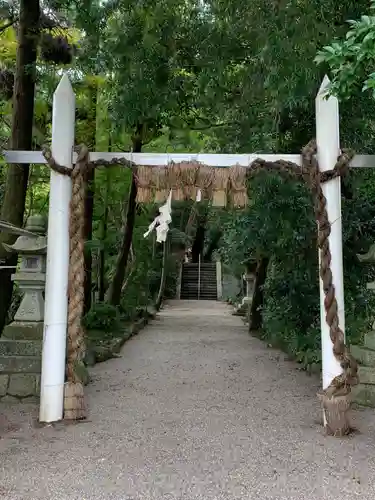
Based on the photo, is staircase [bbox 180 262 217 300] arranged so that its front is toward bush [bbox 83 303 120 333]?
yes

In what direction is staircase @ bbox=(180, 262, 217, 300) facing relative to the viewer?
toward the camera

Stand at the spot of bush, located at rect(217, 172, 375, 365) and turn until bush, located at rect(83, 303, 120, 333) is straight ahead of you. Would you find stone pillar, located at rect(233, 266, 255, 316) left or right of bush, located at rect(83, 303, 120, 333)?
right

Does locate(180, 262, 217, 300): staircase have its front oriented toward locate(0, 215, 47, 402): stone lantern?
yes

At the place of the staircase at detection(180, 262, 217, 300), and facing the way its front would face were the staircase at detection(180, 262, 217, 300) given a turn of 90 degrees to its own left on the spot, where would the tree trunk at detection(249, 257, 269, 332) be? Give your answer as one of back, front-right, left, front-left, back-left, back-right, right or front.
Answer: right

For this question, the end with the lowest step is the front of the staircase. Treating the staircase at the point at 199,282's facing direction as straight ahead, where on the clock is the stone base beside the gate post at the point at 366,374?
the stone base beside the gate post at the point at 366,374 is roughly at 12 o'clock from the staircase at the point at 199,282.

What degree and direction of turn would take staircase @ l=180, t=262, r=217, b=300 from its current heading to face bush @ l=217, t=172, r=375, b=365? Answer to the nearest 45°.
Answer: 0° — it already faces it

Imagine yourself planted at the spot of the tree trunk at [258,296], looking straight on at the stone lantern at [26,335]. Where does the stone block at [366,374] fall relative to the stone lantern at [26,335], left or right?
left

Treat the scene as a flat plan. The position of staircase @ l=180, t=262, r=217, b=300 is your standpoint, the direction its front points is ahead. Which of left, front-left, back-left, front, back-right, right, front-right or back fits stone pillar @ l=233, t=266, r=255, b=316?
front

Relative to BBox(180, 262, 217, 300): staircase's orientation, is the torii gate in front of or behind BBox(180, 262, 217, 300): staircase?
in front

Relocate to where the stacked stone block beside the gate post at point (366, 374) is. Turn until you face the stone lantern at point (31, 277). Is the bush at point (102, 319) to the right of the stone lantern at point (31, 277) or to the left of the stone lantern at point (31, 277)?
right
